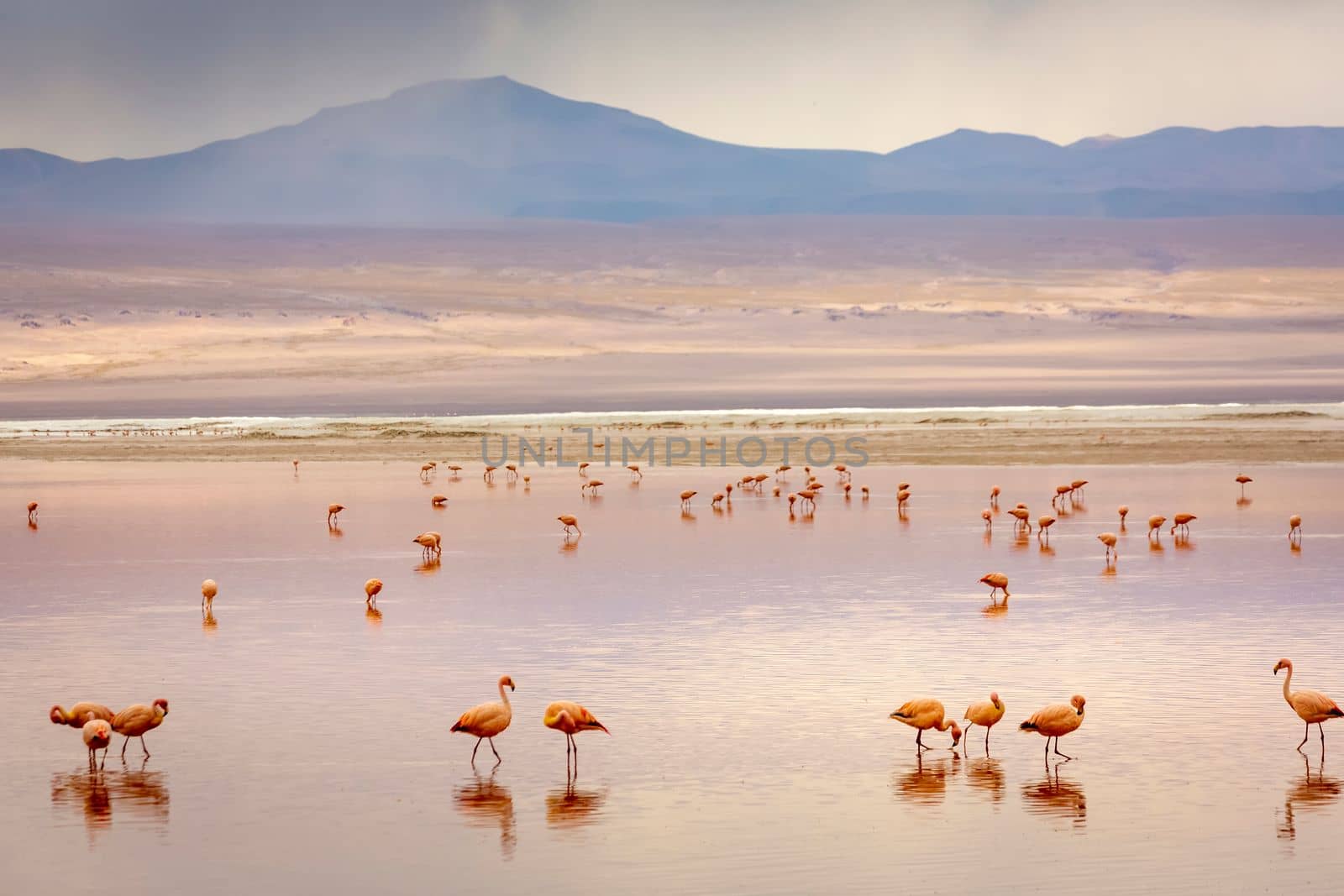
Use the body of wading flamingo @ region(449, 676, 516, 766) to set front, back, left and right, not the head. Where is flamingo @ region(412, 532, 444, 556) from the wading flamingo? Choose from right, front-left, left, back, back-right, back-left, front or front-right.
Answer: left

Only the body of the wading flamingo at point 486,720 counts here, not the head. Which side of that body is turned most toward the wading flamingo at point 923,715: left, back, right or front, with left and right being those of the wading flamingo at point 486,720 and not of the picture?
front

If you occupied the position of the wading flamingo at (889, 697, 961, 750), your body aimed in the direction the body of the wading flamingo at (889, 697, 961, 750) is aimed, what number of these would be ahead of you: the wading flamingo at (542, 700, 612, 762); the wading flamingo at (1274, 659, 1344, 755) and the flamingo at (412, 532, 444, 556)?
1

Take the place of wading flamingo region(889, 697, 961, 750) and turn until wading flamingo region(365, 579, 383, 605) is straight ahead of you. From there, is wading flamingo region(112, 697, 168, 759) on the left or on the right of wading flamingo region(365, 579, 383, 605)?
left

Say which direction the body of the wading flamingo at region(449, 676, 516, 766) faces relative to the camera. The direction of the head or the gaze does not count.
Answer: to the viewer's right

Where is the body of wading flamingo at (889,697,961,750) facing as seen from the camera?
to the viewer's right

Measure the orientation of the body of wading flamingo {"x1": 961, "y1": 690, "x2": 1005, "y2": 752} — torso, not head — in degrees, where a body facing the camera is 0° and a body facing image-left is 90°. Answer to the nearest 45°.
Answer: approximately 270°

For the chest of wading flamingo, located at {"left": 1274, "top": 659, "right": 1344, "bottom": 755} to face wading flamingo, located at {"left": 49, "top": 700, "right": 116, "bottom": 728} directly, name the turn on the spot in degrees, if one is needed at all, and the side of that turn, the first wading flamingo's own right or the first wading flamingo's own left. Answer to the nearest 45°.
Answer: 0° — it already faces it

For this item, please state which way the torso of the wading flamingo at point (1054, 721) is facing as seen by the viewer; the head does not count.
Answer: to the viewer's right

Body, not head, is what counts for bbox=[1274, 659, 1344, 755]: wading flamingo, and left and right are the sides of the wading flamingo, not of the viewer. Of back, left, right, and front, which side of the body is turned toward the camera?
left

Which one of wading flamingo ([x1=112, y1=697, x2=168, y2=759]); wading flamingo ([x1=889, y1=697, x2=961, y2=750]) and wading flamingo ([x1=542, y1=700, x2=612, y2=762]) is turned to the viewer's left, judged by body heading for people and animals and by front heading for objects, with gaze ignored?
wading flamingo ([x1=542, y1=700, x2=612, y2=762])

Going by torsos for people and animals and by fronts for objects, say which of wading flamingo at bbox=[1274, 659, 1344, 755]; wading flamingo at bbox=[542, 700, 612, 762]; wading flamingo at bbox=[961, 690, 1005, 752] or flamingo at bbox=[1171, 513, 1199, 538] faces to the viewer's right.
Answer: wading flamingo at bbox=[961, 690, 1005, 752]

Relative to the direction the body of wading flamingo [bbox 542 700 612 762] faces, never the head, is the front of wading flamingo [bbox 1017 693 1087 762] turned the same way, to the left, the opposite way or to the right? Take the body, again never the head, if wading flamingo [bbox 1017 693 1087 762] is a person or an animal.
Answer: the opposite way

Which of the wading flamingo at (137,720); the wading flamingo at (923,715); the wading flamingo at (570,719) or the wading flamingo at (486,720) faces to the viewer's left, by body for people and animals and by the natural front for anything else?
the wading flamingo at (570,719)

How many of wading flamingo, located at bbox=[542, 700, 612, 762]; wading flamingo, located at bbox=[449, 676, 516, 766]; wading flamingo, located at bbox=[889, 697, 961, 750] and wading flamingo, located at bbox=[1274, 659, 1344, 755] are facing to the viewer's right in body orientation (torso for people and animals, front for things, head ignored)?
2

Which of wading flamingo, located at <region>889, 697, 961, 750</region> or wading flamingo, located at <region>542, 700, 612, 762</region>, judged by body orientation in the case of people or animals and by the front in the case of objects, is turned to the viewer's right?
wading flamingo, located at <region>889, 697, 961, 750</region>
